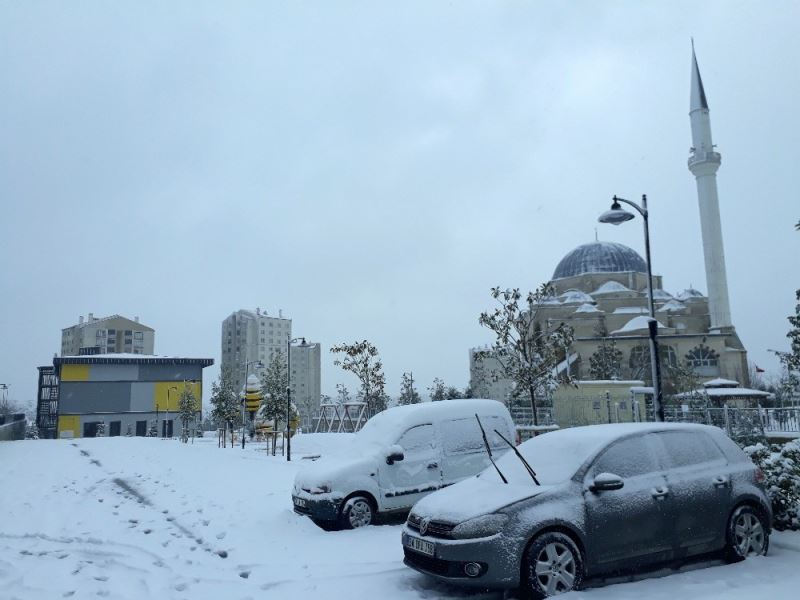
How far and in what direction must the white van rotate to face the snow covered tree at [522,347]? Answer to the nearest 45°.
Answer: approximately 135° to its right

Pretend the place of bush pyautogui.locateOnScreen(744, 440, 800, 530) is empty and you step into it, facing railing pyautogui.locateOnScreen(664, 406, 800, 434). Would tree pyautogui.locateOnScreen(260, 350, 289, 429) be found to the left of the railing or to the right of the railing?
left

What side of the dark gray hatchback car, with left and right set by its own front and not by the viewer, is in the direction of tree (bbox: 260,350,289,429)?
right

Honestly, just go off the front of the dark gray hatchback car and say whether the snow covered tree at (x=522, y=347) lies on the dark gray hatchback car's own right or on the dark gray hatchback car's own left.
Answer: on the dark gray hatchback car's own right

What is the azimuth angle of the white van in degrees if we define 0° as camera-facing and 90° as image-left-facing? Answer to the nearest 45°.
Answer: approximately 45°

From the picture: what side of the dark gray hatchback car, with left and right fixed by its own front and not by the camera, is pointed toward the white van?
right

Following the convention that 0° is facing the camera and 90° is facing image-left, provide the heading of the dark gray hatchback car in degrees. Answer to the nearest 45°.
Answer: approximately 45°

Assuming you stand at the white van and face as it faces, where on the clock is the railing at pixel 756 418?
The railing is roughly at 6 o'clock from the white van.

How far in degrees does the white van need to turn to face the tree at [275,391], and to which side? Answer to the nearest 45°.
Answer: approximately 135° to its right
